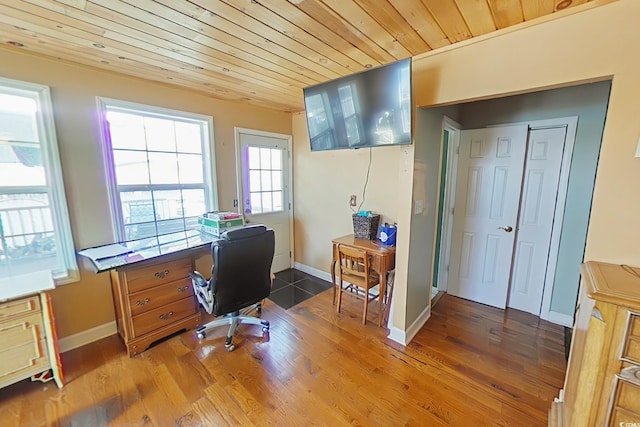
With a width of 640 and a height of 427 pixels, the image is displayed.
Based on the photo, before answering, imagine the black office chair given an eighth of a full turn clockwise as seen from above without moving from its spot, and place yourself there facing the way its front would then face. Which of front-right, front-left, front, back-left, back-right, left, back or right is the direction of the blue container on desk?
right

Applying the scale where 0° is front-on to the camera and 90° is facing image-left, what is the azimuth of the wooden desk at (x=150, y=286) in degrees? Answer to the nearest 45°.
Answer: approximately 315°

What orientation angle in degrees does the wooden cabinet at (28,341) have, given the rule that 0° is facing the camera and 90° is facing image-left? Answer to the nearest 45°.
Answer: approximately 315°

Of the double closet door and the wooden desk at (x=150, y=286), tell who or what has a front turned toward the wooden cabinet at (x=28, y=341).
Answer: the double closet door

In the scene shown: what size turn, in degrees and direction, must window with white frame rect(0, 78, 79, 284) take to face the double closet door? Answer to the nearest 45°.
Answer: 0° — it already faces it

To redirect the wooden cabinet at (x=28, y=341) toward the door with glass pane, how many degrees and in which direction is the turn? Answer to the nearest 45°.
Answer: approximately 45° to its left
